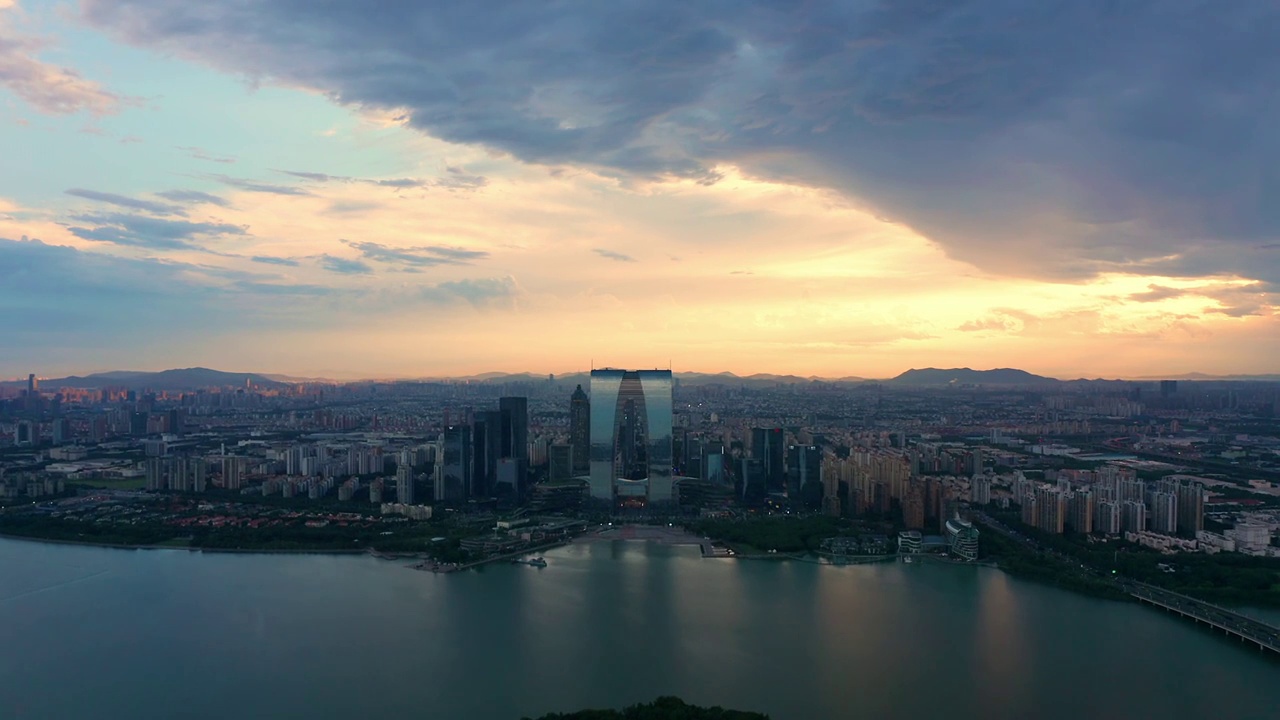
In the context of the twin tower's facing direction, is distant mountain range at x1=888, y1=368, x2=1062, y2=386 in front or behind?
behind

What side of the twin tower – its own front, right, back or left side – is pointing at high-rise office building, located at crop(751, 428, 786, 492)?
left

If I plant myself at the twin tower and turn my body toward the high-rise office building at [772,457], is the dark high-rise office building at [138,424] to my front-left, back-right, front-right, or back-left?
back-left

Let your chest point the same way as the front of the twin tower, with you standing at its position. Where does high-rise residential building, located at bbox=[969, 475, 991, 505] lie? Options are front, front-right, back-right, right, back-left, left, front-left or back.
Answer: left

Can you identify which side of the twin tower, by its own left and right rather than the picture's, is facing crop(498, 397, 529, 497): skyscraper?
right

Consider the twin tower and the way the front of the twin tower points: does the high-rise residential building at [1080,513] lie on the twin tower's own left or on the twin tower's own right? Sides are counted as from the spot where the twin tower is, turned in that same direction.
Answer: on the twin tower's own left

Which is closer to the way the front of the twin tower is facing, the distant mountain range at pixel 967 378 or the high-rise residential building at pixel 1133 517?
the high-rise residential building

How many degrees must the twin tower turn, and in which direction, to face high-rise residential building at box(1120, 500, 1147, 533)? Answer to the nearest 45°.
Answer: approximately 45° to its left

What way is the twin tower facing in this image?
toward the camera

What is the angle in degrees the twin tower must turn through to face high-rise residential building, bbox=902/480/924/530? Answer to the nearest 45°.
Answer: approximately 45° to its left

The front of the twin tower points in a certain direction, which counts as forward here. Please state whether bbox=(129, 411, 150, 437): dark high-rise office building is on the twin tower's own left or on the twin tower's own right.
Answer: on the twin tower's own right

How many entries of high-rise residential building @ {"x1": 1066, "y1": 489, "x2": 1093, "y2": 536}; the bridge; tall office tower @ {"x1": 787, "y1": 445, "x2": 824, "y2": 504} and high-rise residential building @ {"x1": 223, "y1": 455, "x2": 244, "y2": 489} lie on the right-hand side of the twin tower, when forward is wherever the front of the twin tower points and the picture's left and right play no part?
1

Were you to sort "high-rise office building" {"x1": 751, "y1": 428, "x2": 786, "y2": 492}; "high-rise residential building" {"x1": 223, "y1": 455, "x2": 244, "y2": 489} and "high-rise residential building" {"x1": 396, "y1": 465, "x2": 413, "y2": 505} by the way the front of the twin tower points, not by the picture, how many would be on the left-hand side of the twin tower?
1

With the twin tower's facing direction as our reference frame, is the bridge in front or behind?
in front

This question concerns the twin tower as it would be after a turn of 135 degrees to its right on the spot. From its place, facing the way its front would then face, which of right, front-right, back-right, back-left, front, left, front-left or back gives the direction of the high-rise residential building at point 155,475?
front-left

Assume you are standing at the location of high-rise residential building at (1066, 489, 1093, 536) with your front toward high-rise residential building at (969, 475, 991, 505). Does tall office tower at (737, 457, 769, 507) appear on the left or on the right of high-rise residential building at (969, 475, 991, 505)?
left

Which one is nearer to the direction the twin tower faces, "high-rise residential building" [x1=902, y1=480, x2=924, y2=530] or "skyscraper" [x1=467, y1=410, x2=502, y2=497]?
the high-rise residential building

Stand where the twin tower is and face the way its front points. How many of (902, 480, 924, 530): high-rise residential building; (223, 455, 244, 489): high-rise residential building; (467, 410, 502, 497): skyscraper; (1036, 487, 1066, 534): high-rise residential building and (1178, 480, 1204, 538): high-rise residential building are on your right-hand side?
2
